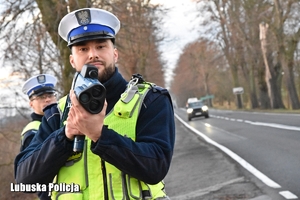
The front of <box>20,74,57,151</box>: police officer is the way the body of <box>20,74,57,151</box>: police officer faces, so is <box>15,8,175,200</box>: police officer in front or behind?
in front

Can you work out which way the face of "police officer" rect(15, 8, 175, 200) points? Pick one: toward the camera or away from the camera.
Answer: toward the camera

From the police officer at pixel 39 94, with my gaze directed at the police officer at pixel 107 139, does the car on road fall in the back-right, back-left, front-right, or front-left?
back-left

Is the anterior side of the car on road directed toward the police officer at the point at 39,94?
yes

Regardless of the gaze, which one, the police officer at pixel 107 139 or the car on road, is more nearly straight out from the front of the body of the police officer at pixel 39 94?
the police officer

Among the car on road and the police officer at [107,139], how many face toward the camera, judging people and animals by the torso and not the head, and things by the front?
2

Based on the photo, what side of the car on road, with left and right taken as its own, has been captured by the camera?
front

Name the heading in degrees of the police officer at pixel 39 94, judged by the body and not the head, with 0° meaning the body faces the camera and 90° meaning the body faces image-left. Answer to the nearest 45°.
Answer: approximately 315°

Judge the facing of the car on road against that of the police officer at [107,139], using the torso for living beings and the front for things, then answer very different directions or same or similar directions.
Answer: same or similar directions

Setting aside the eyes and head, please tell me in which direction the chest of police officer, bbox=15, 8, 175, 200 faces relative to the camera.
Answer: toward the camera

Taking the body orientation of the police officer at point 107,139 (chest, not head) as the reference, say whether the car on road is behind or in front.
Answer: behind

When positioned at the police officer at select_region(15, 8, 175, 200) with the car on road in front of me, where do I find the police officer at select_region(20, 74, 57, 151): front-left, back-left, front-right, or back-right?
front-left

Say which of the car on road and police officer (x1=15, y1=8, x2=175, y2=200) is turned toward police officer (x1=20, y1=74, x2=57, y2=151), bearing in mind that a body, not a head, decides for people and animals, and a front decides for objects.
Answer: the car on road

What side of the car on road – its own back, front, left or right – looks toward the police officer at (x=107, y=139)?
front
